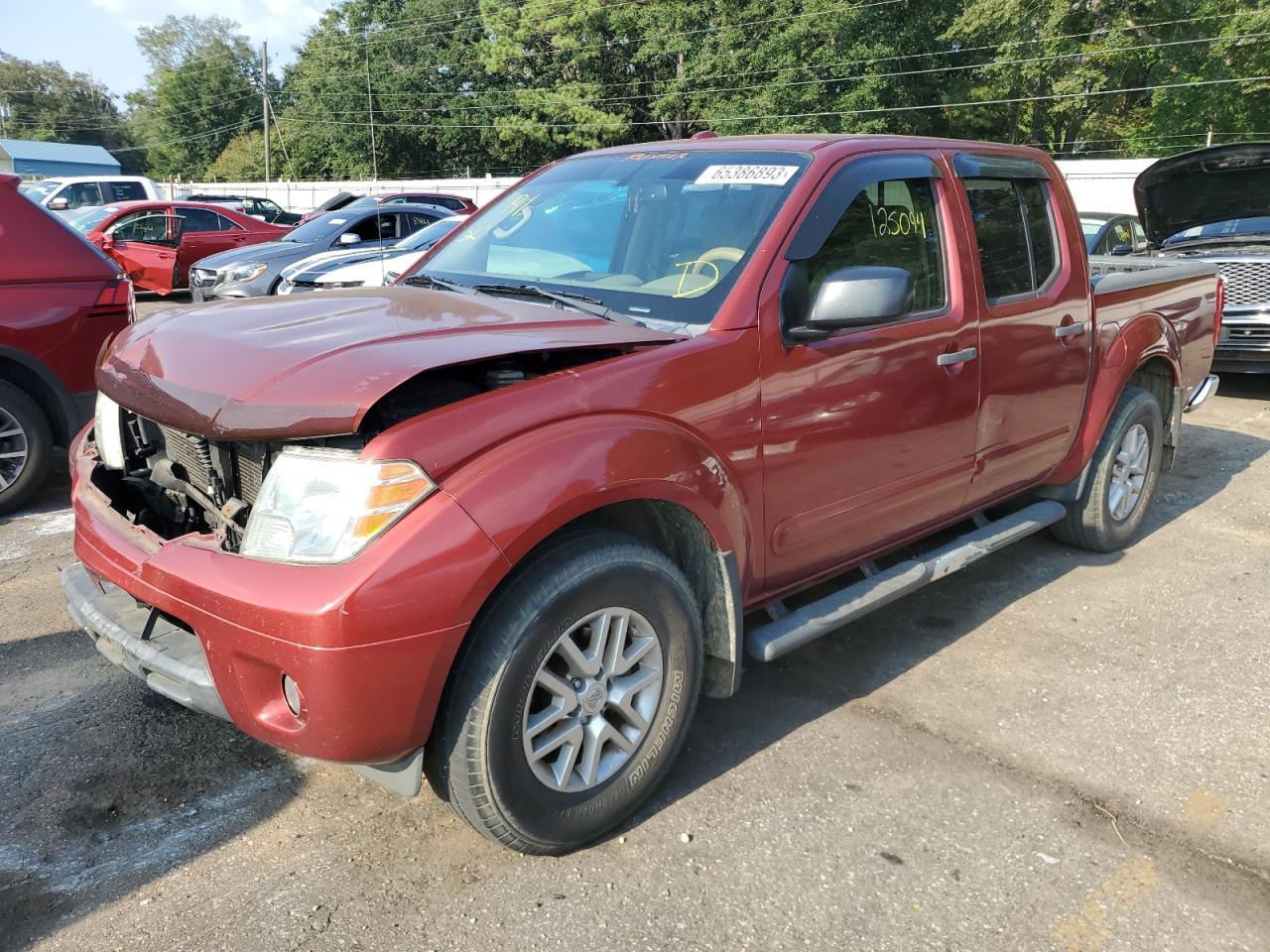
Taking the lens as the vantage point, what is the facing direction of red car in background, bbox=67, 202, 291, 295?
facing the viewer and to the left of the viewer

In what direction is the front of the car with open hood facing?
toward the camera

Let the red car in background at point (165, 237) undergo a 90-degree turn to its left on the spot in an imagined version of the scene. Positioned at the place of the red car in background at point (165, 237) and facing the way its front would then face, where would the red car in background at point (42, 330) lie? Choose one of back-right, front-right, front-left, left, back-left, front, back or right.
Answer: front-right

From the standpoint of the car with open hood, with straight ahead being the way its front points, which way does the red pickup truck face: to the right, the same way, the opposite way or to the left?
the same way

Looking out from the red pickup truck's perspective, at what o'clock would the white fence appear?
The white fence is roughly at 4 o'clock from the red pickup truck.

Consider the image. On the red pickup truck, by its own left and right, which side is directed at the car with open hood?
back

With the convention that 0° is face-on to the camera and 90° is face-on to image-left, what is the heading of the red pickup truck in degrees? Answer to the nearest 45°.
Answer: approximately 45°

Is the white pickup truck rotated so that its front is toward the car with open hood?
no

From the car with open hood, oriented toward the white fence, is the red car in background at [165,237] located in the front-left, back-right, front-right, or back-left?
front-left

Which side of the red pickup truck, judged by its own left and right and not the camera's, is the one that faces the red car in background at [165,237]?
right

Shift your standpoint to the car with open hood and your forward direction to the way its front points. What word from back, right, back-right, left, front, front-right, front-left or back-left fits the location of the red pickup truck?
front

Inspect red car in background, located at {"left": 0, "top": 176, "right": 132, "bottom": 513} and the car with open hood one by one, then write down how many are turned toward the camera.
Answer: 1

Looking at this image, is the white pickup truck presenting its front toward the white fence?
no

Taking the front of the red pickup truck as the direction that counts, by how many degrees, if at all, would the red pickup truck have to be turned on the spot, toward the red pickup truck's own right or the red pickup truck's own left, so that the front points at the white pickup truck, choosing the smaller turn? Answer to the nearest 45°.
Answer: approximately 90° to the red pickup truck's own right

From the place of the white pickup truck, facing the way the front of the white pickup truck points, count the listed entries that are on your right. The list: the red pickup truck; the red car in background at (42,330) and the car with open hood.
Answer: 0
